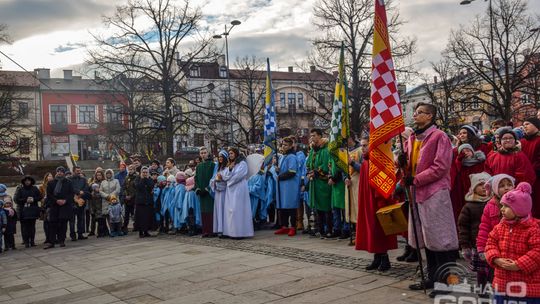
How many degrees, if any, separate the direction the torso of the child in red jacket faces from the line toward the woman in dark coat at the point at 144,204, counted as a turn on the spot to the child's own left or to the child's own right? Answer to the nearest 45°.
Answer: approximately 90° to the child's own right

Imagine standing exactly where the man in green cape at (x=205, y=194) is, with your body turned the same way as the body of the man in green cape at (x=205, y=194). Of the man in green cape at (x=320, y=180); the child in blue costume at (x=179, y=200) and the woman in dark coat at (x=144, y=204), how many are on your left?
1

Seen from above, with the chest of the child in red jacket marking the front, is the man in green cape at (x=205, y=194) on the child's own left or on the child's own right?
on the child's own right

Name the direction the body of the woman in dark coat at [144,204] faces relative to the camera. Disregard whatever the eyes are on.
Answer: toward the camera

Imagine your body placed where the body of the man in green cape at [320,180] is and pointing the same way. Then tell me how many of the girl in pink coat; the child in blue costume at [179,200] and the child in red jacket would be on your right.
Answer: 1

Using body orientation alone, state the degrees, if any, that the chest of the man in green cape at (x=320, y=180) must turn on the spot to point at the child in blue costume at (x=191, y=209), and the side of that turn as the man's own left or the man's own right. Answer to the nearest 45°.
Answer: approximately 90° to the man's own right

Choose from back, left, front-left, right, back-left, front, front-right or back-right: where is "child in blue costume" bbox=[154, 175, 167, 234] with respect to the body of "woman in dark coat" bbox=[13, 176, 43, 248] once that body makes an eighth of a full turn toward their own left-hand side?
front-left

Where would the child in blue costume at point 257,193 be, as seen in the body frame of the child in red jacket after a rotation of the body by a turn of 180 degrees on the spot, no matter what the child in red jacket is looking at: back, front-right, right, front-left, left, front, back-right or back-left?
left

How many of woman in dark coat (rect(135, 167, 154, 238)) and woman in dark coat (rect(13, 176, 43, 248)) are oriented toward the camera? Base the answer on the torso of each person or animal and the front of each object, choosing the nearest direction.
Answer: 2

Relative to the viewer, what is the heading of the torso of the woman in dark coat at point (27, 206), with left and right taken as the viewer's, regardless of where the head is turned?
facing the viewer

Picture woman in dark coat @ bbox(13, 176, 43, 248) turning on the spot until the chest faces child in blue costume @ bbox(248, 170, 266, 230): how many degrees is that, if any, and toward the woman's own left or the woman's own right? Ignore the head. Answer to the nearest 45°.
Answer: approximately 45° to the woman's own left

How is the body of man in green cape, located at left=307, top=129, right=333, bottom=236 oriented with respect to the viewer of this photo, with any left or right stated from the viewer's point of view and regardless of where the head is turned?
facing the viewer and to the left of the viewer

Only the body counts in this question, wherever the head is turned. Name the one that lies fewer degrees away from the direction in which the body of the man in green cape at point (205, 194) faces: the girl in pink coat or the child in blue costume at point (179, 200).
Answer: the girl in pink coat
